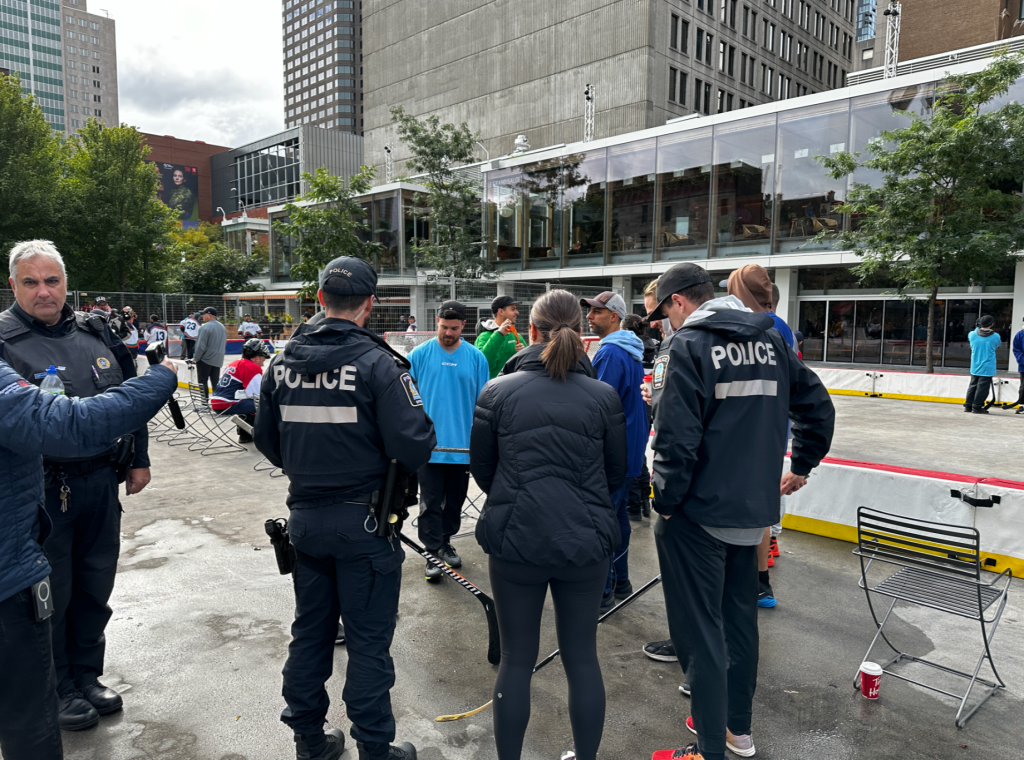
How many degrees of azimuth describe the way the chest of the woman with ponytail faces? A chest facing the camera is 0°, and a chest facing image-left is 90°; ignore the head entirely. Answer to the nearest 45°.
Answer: approximately 180°

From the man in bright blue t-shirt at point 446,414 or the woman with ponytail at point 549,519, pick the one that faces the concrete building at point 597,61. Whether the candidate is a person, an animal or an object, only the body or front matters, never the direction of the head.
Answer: the woman with ponytail

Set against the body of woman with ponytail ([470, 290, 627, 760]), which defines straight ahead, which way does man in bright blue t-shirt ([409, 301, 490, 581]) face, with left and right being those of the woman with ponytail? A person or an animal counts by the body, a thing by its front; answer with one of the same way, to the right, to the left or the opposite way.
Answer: the opposite way

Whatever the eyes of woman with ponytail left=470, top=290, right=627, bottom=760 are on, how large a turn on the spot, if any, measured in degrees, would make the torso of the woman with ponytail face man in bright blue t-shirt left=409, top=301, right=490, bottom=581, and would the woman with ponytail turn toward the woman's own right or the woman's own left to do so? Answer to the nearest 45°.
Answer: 0° — they already face them

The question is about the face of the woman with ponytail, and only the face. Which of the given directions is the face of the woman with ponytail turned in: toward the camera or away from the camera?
away from the camera

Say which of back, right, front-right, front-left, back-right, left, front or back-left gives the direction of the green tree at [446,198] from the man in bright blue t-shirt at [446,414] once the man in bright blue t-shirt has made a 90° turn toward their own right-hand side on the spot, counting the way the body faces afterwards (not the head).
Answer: right

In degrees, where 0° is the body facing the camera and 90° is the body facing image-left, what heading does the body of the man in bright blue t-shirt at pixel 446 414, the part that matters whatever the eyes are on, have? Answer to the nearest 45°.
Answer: approximately 0°
